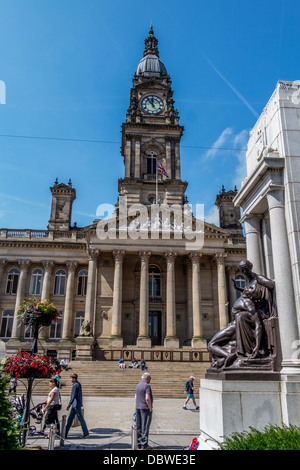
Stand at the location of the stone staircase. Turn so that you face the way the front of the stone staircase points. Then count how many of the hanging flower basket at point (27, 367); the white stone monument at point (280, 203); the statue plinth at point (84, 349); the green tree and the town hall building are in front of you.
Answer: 3

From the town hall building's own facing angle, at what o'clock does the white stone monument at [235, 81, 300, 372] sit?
The white stone monument is roughly at 12 o'clock from the town hall building.

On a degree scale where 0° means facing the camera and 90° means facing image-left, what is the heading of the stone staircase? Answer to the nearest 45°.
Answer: approximately 0°

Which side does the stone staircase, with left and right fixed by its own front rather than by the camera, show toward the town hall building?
back

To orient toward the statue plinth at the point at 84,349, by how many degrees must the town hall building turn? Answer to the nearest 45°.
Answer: approximately 45° to its right

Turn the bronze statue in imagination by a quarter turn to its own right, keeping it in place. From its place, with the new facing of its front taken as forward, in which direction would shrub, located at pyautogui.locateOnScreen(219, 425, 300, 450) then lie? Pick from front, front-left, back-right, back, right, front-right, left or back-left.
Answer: back-left

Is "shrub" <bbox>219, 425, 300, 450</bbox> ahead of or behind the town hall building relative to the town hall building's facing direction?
ahead

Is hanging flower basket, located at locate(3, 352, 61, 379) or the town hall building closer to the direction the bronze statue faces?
the hanging flower basket

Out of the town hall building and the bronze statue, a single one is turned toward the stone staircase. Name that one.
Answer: the town hall building

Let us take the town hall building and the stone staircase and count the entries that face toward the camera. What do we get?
2

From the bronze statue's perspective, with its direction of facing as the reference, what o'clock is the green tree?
The green tree is roughly at 12 o'clock from the bronze statue.

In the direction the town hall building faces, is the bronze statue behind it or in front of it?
in front

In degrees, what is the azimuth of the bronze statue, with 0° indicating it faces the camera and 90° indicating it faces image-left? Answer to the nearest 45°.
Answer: approximately 45°

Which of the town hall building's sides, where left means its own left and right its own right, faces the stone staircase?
front
